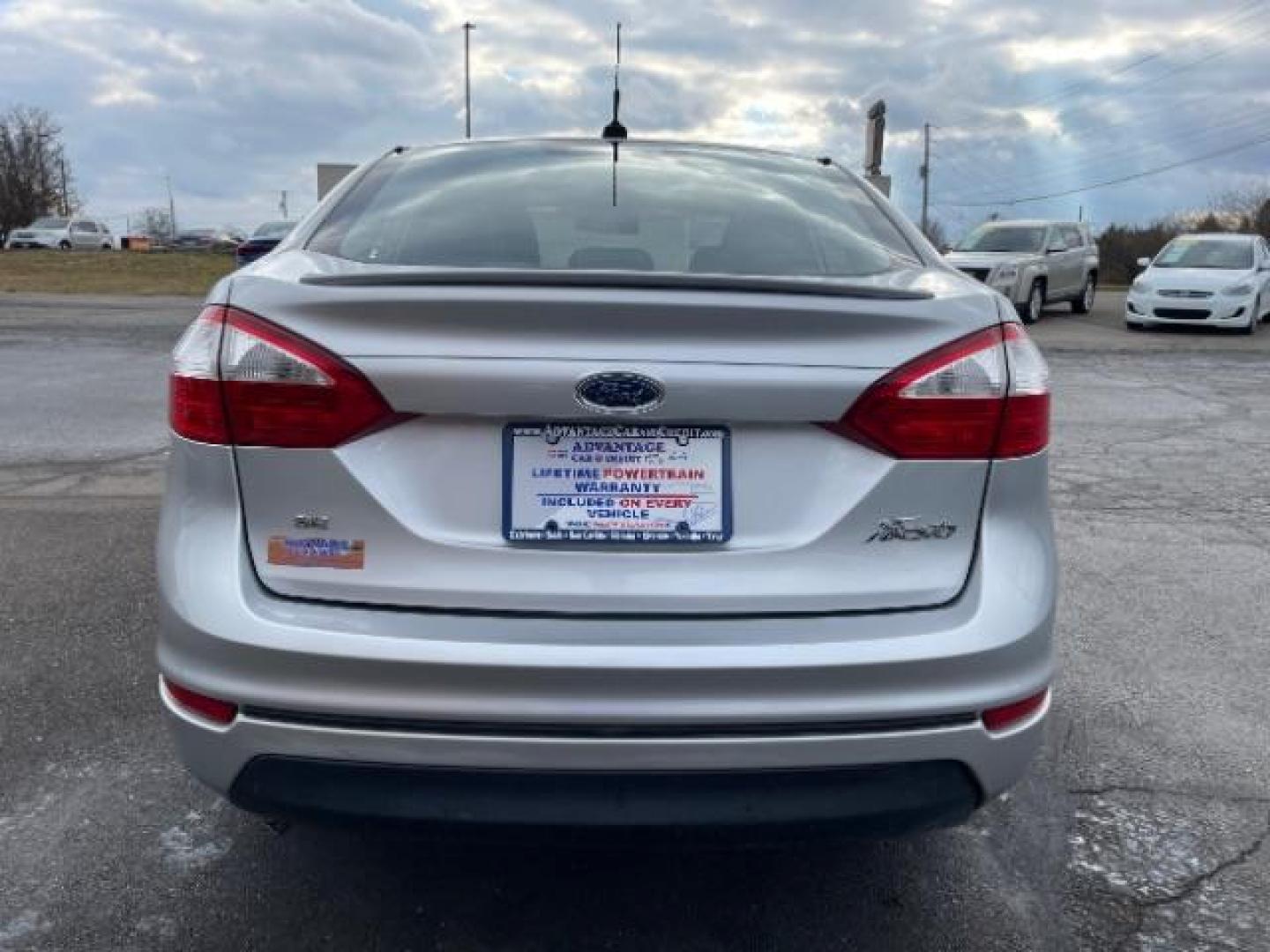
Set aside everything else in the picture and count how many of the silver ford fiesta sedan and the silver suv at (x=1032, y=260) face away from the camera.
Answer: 1

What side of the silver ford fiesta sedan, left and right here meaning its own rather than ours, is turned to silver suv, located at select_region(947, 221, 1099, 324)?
front

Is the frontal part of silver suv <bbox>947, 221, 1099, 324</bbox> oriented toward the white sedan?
no

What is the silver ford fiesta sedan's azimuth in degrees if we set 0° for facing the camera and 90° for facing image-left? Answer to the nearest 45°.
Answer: approximately 180°

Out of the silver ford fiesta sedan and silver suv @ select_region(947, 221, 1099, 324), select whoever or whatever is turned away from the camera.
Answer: the silver ford fiesta sedan

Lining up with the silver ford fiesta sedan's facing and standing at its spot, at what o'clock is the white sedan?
The white sedan is roughly at 1 o'clock from the silver ford fiesta sedan.

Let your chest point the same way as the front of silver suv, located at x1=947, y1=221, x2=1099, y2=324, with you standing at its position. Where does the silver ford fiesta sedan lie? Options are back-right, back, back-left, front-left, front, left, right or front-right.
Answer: front-left

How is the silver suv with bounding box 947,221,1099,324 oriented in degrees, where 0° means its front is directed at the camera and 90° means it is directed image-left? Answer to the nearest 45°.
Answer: approximately 45°
